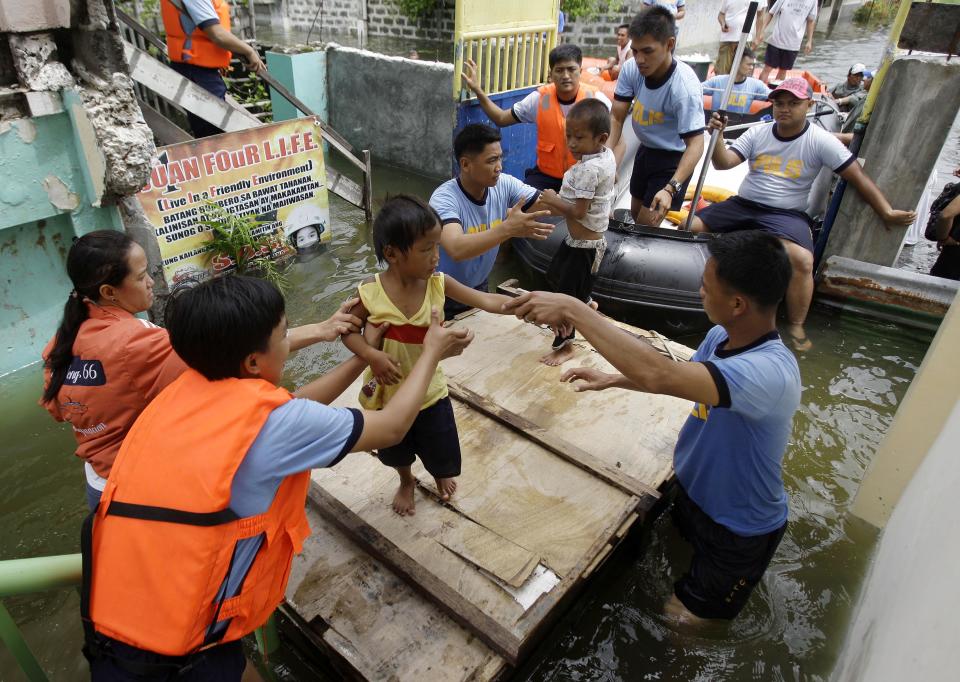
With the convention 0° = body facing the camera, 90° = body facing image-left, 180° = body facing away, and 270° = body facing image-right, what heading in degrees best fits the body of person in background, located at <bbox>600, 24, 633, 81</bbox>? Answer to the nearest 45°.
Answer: approximately 45°

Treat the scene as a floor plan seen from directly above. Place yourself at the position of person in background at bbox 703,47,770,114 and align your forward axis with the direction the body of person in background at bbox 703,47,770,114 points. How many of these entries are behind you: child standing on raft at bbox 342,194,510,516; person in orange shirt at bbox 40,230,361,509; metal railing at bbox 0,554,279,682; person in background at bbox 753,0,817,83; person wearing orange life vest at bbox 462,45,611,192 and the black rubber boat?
1

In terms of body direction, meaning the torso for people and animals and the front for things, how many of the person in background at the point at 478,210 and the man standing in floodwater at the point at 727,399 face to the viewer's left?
1

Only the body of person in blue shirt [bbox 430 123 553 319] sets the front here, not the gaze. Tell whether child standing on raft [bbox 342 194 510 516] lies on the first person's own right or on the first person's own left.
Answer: on the first person's own right

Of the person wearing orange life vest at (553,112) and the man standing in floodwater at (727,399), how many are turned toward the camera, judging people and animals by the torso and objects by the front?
1

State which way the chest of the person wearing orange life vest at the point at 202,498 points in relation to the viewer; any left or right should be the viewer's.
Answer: facing away from the viewer and to the right of the viewer

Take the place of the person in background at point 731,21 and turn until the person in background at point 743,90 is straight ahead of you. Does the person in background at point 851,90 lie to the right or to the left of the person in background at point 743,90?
left

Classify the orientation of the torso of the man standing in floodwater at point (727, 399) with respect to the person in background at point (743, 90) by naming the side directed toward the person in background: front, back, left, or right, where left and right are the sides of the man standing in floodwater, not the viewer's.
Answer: right

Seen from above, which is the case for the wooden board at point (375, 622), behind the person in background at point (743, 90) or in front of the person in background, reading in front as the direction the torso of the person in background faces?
in front

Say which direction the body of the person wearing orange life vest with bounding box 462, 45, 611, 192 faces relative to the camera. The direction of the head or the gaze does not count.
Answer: toward the camera

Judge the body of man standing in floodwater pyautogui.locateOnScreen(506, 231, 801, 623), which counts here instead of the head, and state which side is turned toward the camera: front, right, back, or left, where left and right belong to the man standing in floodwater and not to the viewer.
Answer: left

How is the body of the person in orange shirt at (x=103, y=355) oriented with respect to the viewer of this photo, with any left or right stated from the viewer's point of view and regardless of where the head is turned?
facing away from the viewer and to the right of the viewer

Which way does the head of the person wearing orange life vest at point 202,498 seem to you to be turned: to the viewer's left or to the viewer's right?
to the viewer's right

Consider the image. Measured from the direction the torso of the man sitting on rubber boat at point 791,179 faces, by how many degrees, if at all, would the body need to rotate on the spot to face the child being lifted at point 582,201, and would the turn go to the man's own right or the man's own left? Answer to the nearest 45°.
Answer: approximately 45° to the man's own right

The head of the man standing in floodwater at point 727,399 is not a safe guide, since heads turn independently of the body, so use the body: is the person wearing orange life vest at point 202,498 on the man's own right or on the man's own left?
on the man's own left

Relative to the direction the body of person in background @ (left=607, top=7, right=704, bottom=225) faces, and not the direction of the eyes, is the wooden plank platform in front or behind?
in front

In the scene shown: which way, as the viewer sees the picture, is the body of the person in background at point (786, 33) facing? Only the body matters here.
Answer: toward the camera

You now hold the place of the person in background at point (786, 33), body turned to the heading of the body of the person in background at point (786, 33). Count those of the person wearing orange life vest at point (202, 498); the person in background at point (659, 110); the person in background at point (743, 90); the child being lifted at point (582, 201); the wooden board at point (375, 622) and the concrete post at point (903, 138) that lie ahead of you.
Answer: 6

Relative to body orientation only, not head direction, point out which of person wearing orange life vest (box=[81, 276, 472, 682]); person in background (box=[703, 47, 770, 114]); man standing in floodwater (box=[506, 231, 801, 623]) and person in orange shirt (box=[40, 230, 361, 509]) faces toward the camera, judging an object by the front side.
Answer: person in background (box=[703, 47, 770, 114])

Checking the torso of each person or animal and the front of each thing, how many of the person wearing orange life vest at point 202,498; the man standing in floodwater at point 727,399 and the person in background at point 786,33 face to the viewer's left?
1
